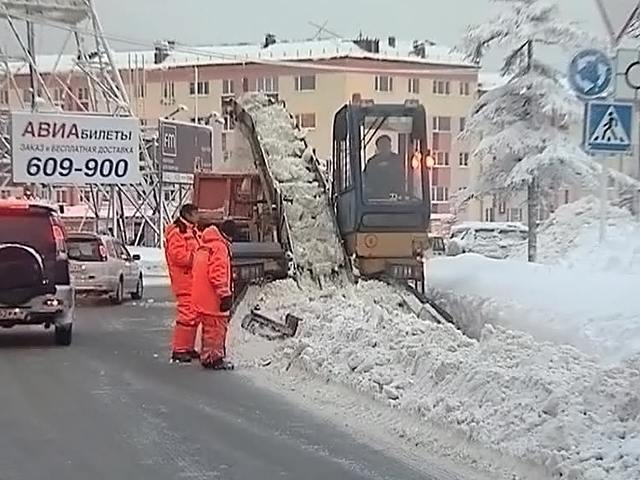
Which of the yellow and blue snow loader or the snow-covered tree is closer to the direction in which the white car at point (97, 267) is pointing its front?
the snow-covered tree

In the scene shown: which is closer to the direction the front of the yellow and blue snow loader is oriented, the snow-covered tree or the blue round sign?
the blue round sign

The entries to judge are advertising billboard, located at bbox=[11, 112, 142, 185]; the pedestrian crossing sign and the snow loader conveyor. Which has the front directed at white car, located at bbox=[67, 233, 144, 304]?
the advertising billboard

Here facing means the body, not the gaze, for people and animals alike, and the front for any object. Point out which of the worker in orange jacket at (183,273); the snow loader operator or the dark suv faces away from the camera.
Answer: the dark suv

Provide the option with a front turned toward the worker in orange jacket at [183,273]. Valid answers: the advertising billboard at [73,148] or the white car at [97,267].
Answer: the advertising billboard

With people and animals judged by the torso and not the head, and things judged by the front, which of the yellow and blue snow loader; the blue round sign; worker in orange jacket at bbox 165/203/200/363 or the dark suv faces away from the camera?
the dark suv

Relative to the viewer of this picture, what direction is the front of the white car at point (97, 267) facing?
facing away from the viewer and to the right of the viewer

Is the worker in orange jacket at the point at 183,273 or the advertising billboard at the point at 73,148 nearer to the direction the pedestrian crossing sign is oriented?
the worker in orange jacket

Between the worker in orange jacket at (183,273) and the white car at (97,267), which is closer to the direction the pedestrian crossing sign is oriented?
the worker in orange jacket
